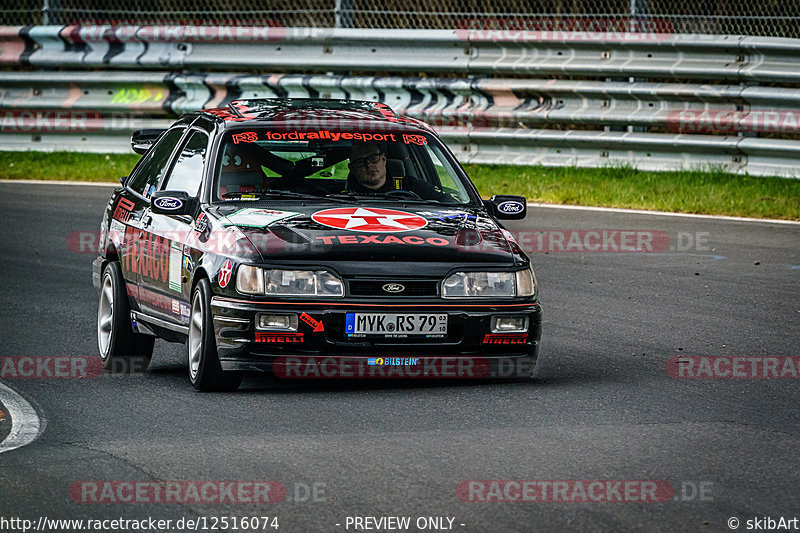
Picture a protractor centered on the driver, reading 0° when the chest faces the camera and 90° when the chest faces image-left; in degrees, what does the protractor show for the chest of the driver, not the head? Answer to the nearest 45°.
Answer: approximately 0°

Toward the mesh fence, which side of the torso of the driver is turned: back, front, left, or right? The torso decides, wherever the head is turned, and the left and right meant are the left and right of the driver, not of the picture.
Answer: back

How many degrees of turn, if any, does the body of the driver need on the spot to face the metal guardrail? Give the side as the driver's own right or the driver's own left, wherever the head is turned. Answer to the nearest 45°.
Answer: approximately 180°
